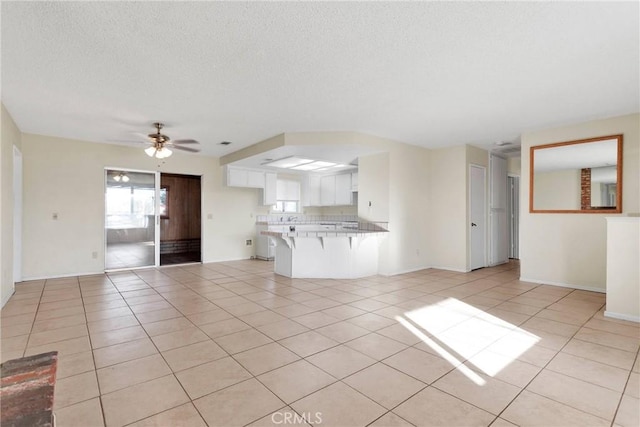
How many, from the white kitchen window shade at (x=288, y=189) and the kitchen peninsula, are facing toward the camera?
2

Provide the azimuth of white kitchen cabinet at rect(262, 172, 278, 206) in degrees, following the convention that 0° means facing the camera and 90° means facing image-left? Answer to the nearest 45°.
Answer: approximately 315°

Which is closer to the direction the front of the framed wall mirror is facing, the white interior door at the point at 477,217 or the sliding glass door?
the sliding glass door

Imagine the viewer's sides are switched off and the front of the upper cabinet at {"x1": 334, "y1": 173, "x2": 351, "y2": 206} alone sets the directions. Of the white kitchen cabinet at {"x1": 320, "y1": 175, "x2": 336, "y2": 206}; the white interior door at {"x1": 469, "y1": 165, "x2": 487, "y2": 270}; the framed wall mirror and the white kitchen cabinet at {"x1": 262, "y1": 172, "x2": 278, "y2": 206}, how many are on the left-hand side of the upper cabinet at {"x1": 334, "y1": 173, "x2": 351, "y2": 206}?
2

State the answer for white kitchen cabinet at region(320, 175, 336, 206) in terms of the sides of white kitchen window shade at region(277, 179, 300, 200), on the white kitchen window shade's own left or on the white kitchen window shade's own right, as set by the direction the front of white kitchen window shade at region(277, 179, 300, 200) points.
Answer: on the white kitchen window shade's own left

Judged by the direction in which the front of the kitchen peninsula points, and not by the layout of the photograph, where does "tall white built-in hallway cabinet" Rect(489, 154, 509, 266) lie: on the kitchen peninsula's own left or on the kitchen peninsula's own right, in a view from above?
on the kitchen peninsula's own left

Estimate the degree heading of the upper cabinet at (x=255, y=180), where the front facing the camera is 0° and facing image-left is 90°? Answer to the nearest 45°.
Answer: approximately 315°

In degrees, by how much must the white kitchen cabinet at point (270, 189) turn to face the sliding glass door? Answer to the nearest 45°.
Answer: approximately 135° to its right

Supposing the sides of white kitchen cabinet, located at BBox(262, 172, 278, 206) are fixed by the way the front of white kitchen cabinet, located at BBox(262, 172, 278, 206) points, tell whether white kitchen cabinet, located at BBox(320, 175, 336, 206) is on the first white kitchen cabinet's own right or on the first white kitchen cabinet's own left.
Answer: on the first white kitchen cabinet's own left

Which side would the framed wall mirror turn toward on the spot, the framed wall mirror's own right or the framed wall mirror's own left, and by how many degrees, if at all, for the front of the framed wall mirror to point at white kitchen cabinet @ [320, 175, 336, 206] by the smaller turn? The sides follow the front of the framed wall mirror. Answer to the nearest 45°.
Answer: approximately 45° to the framed wall mirror's own right

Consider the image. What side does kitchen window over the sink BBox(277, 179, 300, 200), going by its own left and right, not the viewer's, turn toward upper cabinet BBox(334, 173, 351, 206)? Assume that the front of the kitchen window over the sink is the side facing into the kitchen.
left
